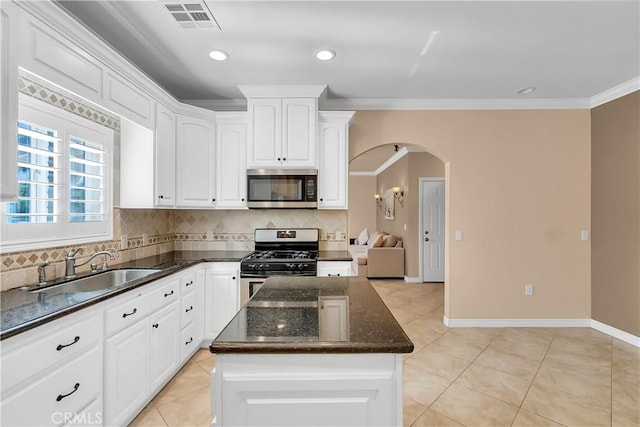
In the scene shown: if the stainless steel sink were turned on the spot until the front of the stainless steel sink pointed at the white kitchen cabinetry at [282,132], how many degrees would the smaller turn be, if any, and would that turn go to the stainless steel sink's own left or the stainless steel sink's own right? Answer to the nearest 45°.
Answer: approximately 45° to the stainless steel sink's own left

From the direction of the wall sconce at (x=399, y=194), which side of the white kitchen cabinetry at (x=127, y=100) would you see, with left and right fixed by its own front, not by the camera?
left

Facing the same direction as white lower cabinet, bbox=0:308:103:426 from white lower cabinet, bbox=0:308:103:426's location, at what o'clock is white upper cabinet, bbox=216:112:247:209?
The white upper cabinet is roughly at 9 o'clock from the white lower cabinet.

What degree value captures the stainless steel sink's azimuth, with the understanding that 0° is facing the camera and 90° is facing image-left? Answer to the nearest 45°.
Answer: approximately 315°

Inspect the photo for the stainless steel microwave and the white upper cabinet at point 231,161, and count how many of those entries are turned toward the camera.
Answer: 2

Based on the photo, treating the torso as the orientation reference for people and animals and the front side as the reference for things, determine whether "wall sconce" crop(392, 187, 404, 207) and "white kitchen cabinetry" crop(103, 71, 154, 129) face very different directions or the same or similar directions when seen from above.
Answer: very different directions

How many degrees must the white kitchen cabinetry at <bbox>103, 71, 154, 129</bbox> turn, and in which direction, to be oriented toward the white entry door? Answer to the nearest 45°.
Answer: approximately 45° to its left

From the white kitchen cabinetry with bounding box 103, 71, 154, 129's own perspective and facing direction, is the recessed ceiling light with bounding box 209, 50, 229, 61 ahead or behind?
ahead

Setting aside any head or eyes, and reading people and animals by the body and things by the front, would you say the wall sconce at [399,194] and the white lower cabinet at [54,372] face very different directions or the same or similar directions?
very different directions

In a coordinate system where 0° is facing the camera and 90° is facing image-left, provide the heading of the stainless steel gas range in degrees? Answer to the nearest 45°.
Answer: approximately 0°
